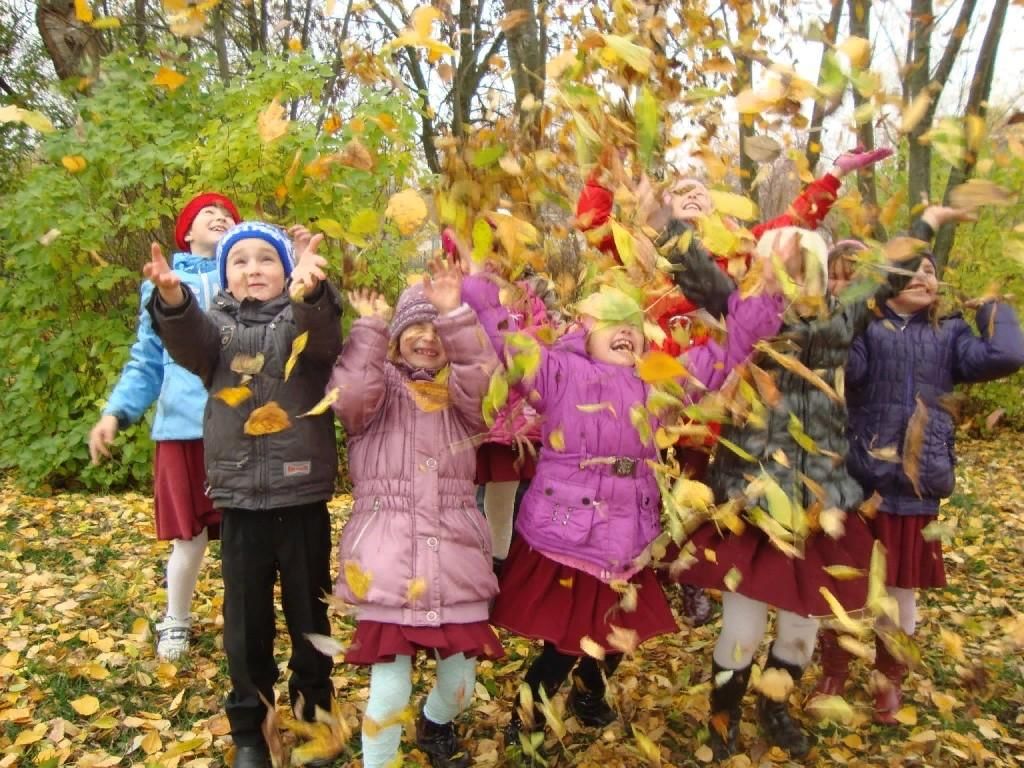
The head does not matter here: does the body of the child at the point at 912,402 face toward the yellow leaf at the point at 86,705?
no

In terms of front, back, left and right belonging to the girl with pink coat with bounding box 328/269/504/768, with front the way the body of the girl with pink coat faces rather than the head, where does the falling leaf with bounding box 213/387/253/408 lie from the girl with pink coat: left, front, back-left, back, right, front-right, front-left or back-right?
right

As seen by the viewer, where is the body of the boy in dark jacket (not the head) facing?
toward the camera

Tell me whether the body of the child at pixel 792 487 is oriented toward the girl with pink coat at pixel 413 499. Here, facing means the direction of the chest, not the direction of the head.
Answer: no

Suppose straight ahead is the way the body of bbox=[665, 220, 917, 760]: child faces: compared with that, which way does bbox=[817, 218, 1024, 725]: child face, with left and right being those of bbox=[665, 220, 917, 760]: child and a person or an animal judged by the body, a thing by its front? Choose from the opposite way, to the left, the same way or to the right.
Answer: the same way

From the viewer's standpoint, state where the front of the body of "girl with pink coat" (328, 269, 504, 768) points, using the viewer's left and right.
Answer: facing the viewer

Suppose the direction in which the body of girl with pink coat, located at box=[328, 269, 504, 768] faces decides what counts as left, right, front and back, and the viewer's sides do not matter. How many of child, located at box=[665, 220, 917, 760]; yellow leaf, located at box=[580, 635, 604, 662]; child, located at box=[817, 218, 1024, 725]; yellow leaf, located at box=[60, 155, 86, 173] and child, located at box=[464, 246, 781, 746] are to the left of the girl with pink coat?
4

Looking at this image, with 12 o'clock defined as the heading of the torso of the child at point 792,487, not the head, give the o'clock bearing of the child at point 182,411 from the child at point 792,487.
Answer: the child at point 182,411 is roughly at 3 o'clock from the child at point 792,487.

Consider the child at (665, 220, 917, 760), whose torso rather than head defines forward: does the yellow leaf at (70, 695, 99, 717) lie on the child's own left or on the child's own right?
on the child's own right

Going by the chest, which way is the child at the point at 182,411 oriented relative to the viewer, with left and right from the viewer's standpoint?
facing the viewer and to the right of the viewer

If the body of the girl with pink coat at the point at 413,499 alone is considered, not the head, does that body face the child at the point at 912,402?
no

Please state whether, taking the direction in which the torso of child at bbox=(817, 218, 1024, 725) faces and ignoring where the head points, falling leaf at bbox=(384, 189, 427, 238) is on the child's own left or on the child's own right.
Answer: on the child's own right

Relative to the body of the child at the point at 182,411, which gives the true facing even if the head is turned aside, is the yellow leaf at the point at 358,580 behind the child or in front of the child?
in front

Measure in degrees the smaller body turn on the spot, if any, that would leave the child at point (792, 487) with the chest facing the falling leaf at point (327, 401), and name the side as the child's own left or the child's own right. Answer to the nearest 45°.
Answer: approximately 45° to the child's own right

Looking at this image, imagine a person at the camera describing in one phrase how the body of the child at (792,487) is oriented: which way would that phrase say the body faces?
toward the camera

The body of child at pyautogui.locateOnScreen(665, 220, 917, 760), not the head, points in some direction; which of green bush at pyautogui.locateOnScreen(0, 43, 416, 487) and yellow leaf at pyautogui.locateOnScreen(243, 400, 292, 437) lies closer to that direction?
the yellow leaf

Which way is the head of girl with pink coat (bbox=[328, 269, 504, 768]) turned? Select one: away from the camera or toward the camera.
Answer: toward the camera
